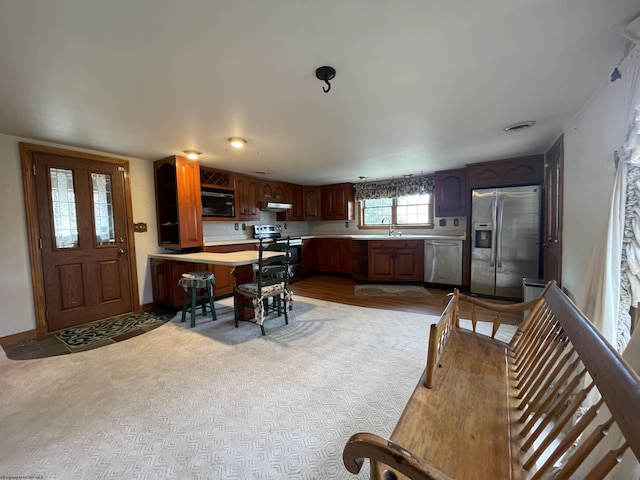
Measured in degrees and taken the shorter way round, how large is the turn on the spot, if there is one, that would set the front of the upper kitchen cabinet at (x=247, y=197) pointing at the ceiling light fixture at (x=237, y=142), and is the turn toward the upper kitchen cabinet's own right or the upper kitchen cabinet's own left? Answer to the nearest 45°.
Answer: approximately 45° to the upper kitchen cabinet's own right

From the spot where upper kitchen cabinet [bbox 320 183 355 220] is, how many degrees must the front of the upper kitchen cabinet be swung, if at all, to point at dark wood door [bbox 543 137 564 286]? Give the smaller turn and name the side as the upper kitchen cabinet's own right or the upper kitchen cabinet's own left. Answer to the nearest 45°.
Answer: approximately 45° to the upper kitchen cabinet's own left

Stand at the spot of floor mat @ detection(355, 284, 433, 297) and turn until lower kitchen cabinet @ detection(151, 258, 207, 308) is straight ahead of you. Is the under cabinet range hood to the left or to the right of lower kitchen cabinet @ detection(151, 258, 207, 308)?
right

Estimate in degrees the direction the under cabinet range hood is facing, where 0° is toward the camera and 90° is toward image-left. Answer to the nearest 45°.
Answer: approximately 315°

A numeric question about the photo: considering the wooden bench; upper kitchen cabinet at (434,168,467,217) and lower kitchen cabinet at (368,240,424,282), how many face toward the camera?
2

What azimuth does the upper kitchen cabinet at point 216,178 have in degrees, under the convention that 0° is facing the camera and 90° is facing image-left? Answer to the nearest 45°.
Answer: approximately 315°

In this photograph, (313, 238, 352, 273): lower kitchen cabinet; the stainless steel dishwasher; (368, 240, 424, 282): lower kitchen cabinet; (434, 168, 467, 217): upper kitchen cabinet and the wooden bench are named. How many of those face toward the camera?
4

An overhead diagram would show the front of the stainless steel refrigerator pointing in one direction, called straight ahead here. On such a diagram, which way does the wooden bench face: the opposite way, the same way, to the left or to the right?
to the right

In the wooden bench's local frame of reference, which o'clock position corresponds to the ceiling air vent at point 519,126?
The ceiling air vent is roughly at 3 o'clock from the wooden bench.

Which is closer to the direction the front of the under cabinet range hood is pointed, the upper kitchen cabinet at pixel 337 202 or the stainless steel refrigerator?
the stainless steel refrigerator
